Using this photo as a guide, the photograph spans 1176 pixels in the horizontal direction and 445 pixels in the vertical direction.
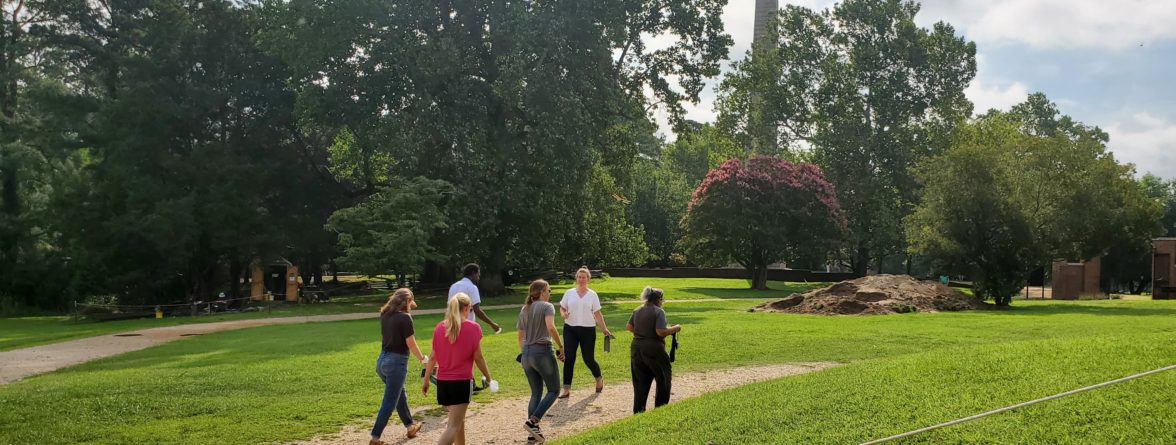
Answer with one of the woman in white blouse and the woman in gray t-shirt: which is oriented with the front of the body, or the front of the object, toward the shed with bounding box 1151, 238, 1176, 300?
the woman in gray t-shirt

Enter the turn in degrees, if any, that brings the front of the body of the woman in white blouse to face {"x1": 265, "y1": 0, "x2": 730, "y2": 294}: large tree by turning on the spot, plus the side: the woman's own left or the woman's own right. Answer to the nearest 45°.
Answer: approximately 180°

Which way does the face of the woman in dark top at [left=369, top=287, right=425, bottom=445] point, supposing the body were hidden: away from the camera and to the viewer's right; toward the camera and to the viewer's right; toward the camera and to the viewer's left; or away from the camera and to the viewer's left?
away from the camera and to the viewer's right

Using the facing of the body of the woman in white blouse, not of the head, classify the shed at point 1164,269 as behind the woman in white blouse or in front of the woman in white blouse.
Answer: behind
